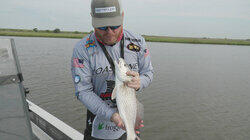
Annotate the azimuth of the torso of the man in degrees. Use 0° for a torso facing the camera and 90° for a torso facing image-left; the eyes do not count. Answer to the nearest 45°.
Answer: approximately 0°
